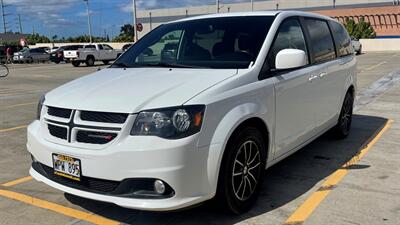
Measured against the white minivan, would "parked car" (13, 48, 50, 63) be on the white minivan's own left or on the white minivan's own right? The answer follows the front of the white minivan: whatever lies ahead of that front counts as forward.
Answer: on the white minivan's own right

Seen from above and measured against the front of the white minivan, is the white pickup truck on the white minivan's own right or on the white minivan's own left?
on the white minivan's own right

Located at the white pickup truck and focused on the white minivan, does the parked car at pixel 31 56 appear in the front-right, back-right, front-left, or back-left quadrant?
back-right

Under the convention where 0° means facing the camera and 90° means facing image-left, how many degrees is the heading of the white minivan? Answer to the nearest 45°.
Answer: approximately 45°
